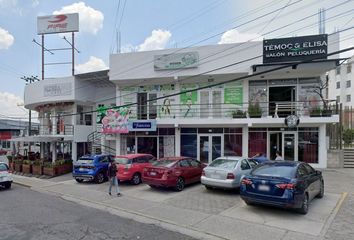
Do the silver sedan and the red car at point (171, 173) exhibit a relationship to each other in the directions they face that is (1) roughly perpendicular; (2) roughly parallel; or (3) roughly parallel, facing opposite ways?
roughly parallel

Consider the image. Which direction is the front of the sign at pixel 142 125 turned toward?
toward the camera

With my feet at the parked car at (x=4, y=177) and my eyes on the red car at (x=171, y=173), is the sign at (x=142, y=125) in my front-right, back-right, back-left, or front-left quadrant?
front-left

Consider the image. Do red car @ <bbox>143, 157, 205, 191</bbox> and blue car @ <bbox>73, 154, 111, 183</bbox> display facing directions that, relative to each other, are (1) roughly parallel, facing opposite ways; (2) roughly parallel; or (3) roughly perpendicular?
roughly parallel

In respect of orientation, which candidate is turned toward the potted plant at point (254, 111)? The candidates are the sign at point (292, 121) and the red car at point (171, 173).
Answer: the red car

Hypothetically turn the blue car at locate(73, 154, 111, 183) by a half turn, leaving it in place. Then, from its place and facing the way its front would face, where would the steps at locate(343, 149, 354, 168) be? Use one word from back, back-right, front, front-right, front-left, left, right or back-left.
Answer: back-left

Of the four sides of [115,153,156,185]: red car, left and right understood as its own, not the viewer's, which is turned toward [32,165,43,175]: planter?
left

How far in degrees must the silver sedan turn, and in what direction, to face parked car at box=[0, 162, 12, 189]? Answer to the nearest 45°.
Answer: approximately 135° to its left

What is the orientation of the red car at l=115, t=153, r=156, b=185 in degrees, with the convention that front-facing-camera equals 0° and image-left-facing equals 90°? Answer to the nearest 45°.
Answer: approximately 225°

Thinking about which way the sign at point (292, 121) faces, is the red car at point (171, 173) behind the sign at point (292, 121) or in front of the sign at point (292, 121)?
in front

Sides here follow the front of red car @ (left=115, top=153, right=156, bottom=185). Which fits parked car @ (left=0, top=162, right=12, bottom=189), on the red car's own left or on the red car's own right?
on the red car's own left

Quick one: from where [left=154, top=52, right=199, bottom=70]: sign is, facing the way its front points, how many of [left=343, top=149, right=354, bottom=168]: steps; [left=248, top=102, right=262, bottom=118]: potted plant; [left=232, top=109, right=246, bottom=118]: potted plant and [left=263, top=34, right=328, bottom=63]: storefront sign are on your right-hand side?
0

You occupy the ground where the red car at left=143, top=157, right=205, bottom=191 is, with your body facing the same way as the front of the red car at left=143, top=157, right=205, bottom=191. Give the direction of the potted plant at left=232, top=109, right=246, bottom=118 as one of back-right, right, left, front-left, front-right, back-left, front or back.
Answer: front

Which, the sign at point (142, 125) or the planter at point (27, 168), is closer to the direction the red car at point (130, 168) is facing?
the sign

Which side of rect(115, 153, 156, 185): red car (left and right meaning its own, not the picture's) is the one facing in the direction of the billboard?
left

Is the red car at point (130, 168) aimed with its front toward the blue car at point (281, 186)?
no

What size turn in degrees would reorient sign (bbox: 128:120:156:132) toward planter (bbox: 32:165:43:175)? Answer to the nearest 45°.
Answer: approximately 90° to its right

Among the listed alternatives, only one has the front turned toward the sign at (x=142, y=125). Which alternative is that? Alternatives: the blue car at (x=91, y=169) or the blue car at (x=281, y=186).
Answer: the blue car at (x=91, y=169)

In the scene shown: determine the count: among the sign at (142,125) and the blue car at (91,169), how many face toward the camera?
1

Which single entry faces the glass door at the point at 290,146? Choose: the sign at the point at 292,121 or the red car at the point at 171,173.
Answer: the red car

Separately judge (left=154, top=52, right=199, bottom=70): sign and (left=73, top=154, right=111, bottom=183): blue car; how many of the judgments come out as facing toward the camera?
1

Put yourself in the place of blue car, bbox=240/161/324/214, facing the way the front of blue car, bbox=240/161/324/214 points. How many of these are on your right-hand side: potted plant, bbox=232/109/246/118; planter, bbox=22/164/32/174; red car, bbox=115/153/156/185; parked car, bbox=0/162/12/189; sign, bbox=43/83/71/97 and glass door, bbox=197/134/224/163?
0
